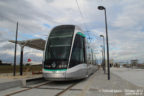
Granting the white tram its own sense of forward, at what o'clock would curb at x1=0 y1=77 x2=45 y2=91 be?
The curb is roughly at 1 o'clock from the white tram.

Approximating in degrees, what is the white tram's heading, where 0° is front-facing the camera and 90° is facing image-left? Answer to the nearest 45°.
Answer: approximately 45°
